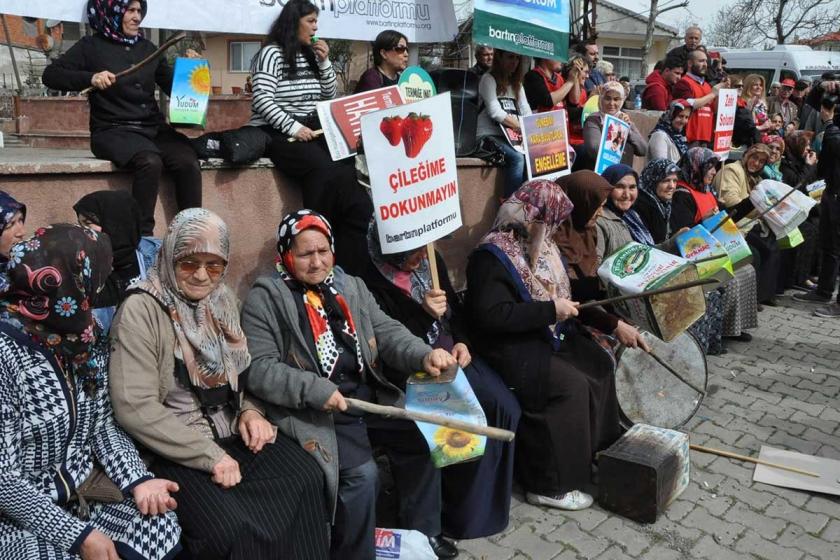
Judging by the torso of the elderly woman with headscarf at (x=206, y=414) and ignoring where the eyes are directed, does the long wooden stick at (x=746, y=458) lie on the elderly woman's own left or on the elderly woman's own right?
on the elderly woman's own left

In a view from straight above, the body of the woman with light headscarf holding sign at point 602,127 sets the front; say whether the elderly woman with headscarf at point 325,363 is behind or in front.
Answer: in front

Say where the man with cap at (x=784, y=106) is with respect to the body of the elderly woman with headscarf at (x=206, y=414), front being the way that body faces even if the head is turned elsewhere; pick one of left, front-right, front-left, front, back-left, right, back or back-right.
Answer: left

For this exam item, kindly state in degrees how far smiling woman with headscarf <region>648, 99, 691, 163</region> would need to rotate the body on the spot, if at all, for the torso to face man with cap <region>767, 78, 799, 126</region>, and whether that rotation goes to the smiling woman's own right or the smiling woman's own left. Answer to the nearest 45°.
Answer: approximately 135° to the smiling woman's own left

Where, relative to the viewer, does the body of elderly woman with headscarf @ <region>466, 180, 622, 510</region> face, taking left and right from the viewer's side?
facing to the right of the viewer

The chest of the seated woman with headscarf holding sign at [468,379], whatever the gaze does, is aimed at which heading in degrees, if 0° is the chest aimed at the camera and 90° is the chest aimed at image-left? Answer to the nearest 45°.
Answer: approximately 315°

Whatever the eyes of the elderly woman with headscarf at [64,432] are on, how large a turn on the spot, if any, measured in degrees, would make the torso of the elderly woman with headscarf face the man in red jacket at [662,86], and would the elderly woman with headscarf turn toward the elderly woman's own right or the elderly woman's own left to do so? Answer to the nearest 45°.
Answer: approximately 90° to the elderly woman's own left

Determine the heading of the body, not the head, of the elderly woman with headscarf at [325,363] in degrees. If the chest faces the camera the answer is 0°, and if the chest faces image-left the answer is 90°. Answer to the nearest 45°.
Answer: approximately 315°

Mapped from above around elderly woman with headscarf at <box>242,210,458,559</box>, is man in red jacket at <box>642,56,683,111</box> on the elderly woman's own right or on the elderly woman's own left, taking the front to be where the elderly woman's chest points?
on the elderly woman's own left
